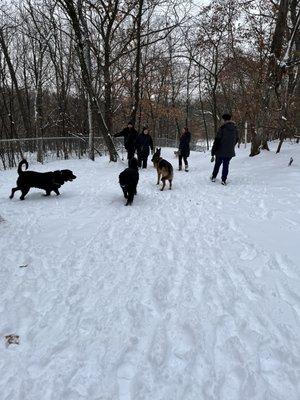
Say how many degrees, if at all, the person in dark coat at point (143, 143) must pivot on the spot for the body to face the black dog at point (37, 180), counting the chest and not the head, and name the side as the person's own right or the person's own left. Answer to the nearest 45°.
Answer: approximately 45° to the person's own right

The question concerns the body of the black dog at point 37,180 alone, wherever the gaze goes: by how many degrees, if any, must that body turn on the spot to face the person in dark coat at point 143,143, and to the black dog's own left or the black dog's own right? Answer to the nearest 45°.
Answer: approximately 45° to the black dog's own left

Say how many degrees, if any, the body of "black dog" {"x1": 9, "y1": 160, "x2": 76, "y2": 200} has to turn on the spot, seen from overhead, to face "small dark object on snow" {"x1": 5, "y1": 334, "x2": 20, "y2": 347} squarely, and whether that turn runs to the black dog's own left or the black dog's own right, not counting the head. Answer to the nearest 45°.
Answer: approximately 90° to the black dog's own right

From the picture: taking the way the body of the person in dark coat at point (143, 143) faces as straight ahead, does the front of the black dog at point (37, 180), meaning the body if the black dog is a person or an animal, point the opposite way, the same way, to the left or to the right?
to the left

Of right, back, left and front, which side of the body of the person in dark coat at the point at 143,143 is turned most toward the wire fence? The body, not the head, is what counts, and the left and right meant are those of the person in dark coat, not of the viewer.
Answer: right

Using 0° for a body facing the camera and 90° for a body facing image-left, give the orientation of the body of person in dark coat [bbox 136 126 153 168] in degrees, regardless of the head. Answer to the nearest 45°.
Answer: approximately 0°

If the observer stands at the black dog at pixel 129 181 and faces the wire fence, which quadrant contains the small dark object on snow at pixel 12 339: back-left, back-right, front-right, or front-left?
back-left

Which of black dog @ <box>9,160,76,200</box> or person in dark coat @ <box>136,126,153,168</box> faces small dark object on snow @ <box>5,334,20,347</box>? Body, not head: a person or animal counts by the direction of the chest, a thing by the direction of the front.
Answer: the person in dark coat

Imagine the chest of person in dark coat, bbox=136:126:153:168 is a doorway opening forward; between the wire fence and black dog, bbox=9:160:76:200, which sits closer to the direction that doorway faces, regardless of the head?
the black dog

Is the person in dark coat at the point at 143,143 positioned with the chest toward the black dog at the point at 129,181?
yes

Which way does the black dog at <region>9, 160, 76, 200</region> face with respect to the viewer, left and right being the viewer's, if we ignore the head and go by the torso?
facing to the right of the viewer

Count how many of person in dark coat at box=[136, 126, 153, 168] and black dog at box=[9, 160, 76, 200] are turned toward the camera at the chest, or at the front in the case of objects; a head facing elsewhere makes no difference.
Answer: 1
